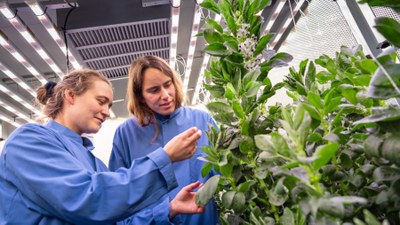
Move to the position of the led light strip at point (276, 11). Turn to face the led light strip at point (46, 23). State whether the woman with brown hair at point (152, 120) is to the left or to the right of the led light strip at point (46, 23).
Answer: left

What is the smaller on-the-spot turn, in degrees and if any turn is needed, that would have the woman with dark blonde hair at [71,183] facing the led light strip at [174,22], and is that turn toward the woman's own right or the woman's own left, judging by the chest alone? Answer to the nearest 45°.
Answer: approximately 45° to the woman's own left

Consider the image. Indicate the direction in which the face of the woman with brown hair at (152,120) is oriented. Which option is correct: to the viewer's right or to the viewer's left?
to the viewer's right

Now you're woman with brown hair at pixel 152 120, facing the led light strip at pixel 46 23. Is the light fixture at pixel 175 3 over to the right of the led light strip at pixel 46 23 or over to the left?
right

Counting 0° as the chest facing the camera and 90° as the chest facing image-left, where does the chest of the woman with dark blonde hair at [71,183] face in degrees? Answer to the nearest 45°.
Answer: approximately 270°
